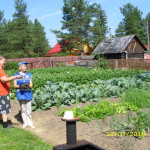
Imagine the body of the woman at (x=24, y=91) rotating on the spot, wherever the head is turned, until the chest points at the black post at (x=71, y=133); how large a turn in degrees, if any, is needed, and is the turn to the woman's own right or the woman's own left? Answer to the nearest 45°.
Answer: approximately 45° to the woman's own right

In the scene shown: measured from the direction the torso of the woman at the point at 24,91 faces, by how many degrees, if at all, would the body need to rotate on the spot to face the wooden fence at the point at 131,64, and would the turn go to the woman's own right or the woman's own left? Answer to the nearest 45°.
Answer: approximately 90° to the woman's own left

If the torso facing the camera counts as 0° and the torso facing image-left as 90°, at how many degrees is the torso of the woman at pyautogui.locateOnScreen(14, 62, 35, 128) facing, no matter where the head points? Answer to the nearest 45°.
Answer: approximately 315°

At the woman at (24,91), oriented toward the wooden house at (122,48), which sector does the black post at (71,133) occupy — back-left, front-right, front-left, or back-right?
back-right

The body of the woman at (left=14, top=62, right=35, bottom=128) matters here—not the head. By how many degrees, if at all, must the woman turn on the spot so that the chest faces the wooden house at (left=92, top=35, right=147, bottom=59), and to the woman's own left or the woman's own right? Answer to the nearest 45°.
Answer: approximately 90° to the woman's own left
